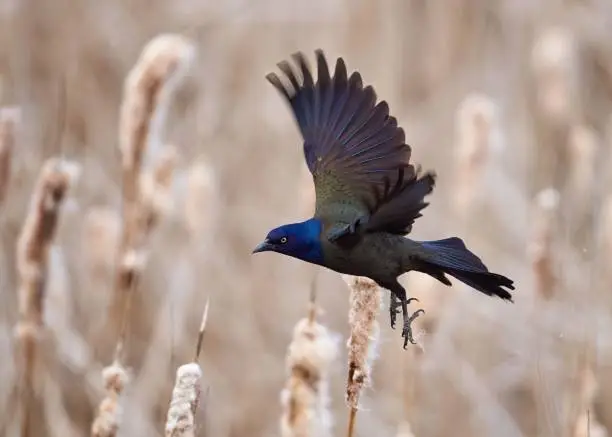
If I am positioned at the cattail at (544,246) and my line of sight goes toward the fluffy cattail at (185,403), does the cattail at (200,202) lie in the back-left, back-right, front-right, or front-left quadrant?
front-right

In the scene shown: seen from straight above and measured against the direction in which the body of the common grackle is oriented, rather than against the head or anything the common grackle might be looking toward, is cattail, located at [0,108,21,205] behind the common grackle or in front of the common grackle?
in front

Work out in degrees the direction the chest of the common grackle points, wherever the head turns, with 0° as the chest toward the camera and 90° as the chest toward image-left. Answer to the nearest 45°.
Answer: approximately 90°
